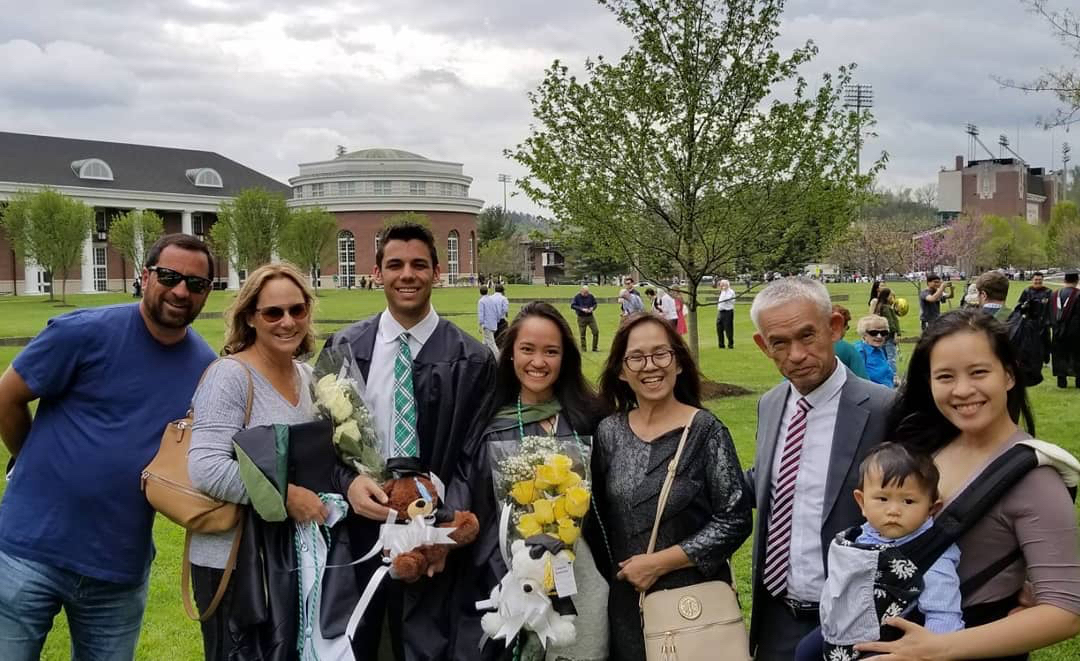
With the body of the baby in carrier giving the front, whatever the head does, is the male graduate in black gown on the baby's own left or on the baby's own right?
on the baby's own right

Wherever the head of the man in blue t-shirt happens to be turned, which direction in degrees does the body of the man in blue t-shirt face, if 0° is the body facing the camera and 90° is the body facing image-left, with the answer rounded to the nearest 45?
approximately 0°

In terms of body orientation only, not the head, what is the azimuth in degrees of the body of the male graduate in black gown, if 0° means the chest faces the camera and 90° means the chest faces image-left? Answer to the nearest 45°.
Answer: approximately 0°

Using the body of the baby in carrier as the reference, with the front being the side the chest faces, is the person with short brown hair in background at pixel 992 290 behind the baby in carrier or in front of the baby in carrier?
behind

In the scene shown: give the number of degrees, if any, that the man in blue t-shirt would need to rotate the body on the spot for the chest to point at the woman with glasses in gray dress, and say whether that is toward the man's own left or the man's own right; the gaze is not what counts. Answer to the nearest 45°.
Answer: approximately 45° to the man's own left

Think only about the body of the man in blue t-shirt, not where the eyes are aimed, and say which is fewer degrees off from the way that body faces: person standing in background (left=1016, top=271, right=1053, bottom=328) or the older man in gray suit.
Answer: the older man in gray suit
